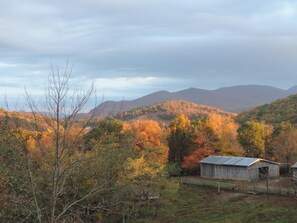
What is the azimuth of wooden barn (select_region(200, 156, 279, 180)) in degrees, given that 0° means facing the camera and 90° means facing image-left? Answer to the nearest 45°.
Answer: approximately 315°
